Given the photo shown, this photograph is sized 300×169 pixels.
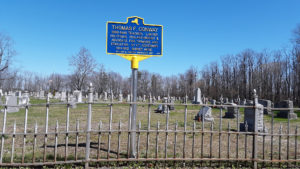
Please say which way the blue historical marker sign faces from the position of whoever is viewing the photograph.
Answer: facing the viewer
